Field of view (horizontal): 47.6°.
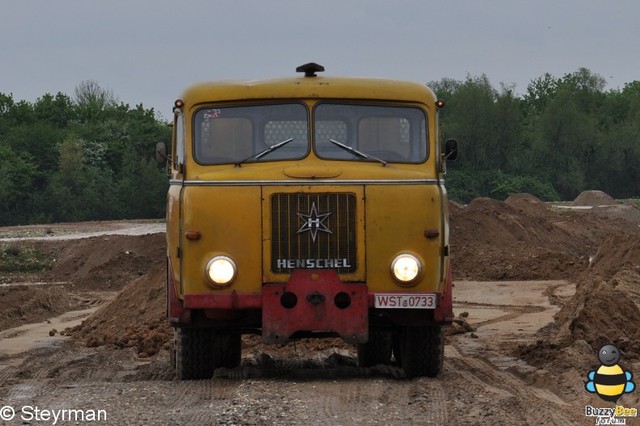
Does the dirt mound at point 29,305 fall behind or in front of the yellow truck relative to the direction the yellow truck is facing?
behind

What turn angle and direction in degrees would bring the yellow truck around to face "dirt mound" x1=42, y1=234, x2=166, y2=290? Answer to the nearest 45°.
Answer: approximately 180°

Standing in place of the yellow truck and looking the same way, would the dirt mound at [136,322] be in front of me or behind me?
behind

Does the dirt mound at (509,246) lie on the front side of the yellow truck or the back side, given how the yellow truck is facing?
on the back side

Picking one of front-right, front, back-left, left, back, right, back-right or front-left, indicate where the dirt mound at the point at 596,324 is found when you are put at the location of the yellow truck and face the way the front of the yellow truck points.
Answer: back-left

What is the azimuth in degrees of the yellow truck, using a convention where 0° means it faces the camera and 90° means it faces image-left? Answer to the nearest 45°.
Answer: approximately 0°
